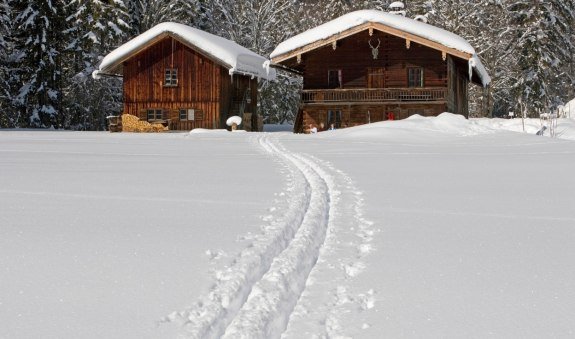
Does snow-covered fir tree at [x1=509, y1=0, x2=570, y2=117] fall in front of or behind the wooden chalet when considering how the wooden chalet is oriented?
behind

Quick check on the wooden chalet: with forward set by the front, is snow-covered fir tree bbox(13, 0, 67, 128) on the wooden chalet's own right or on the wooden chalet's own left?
on the wooden chalet's own right

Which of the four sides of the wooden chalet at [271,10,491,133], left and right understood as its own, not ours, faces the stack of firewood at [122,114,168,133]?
right

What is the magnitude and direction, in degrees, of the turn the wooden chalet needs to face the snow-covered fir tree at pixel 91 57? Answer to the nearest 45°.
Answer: approximately 135° to its right

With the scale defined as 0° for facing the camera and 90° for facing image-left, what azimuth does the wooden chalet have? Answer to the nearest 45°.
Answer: approximately 0°
